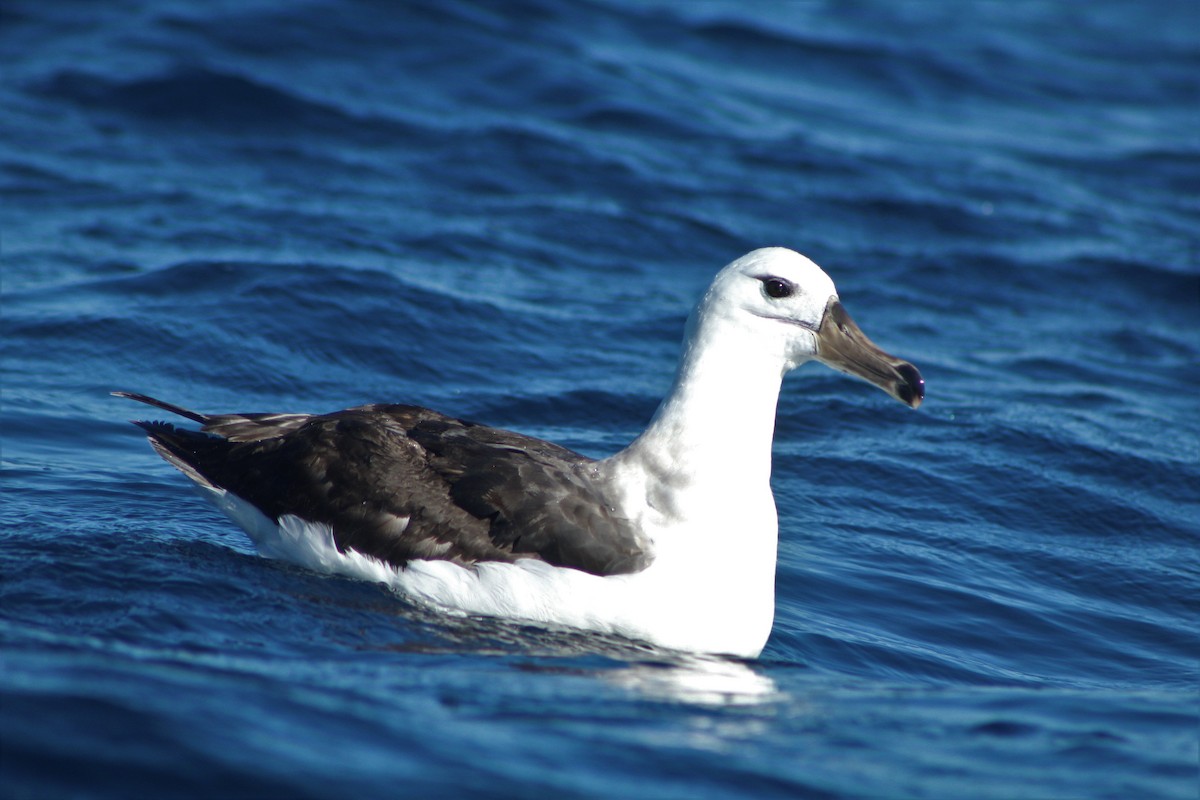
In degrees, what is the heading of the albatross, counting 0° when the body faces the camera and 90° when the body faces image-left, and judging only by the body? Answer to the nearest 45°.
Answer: approximately 270°
